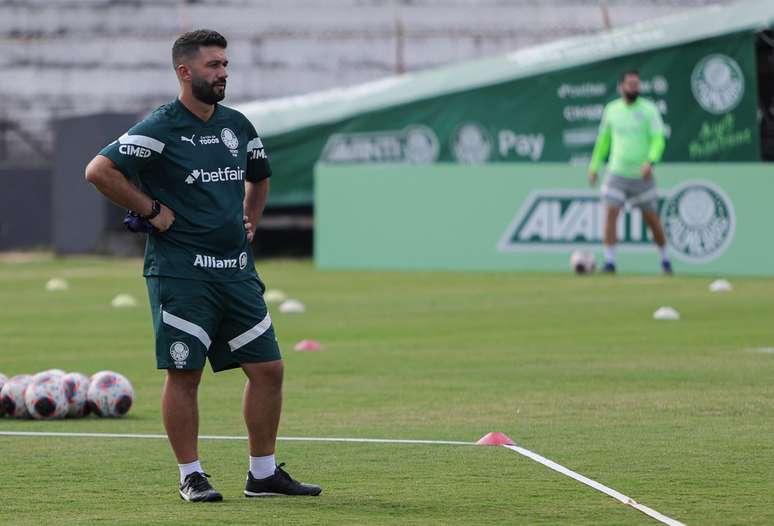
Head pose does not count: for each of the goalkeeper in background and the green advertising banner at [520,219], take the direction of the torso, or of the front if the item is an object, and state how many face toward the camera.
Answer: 2

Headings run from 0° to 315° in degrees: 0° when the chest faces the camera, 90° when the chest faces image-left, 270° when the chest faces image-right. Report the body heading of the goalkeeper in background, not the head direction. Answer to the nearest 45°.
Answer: approximately 0°

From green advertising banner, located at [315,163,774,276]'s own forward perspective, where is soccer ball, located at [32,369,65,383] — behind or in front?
in front

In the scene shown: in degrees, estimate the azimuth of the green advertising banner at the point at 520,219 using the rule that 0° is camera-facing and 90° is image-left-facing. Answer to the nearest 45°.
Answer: approximately 0°

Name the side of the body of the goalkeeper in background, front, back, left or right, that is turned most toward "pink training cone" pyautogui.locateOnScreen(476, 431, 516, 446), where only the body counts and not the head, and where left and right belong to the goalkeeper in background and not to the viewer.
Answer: front

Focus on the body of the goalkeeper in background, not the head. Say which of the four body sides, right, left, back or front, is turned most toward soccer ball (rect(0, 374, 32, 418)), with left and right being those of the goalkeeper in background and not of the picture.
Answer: front

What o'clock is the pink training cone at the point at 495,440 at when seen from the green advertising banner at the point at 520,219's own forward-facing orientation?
The pink training cone is roughly at 12 o'clock from the green advertising banner.
